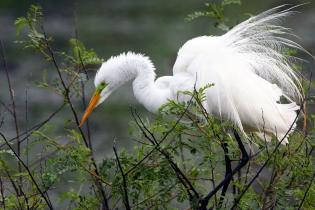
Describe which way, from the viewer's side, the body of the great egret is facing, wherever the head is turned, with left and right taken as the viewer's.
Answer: facing to the left of the viewer

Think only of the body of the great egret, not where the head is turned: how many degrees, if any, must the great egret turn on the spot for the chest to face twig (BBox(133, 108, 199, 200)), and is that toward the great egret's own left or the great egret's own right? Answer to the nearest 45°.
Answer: approximately 45° to the great egret's own left
